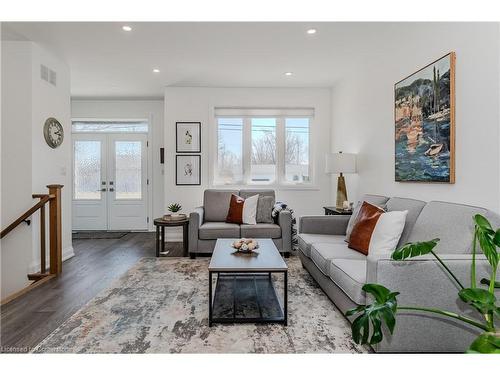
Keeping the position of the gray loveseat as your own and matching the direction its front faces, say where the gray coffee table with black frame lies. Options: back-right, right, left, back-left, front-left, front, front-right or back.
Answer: front

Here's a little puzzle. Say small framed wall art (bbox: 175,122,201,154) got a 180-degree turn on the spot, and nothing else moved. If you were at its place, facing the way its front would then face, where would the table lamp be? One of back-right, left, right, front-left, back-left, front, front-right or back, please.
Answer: back-right

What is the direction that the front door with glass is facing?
toward the camera

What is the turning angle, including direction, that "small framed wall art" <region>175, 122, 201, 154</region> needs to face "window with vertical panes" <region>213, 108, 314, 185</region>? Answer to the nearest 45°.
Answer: approximately 90° to its left

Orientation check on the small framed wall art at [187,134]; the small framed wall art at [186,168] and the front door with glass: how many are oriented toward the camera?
3

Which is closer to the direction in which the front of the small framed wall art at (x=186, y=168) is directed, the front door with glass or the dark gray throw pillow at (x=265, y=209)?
the dark gray throw pillow

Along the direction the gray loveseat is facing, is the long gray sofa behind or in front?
in front

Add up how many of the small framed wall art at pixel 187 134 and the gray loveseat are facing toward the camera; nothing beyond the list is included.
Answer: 2

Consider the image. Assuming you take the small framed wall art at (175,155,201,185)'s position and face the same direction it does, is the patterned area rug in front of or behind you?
in front

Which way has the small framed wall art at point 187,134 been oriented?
toward the camera
